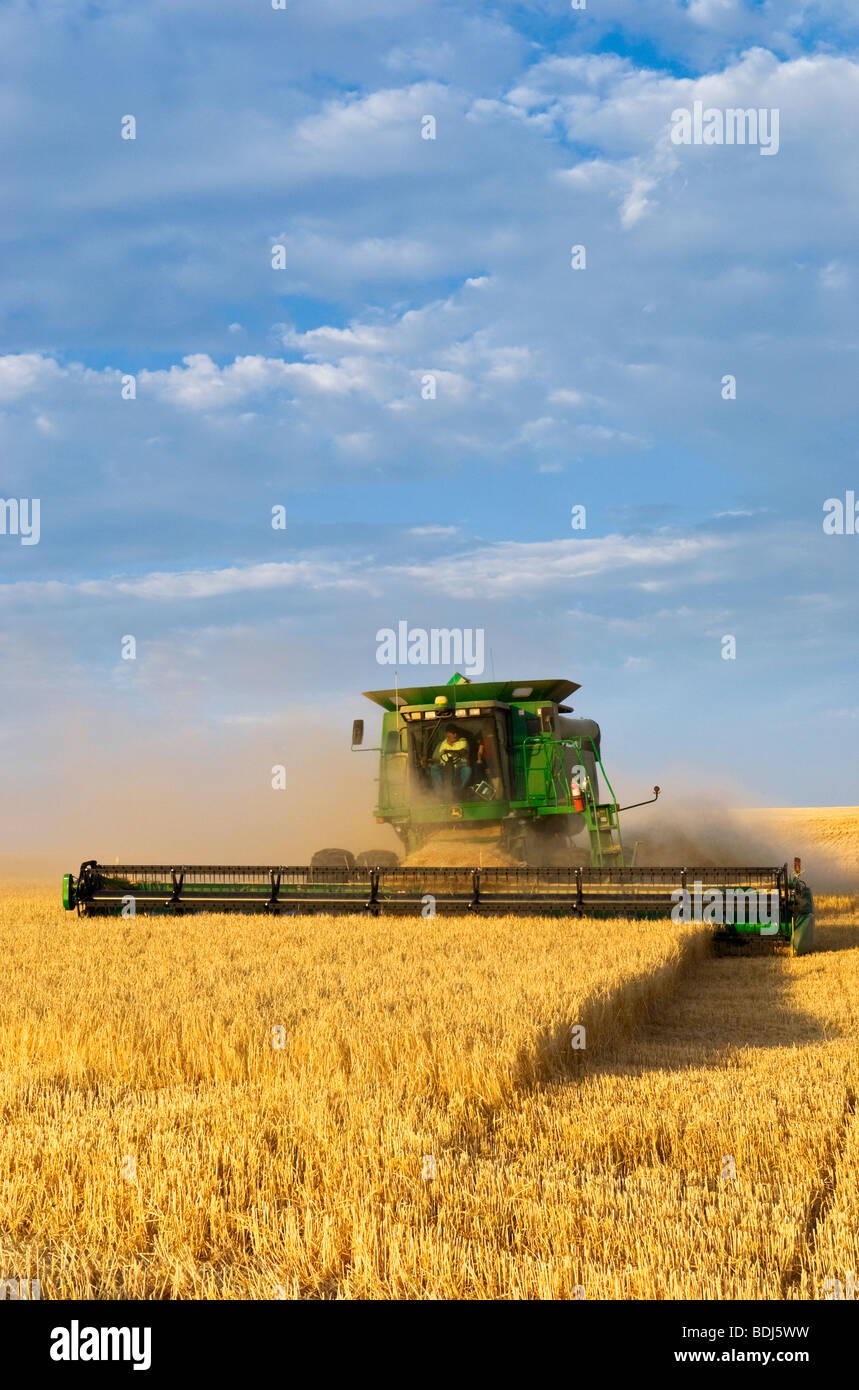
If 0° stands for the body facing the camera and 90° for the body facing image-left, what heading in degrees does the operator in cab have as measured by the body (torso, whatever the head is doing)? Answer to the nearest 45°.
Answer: approximately 0°
